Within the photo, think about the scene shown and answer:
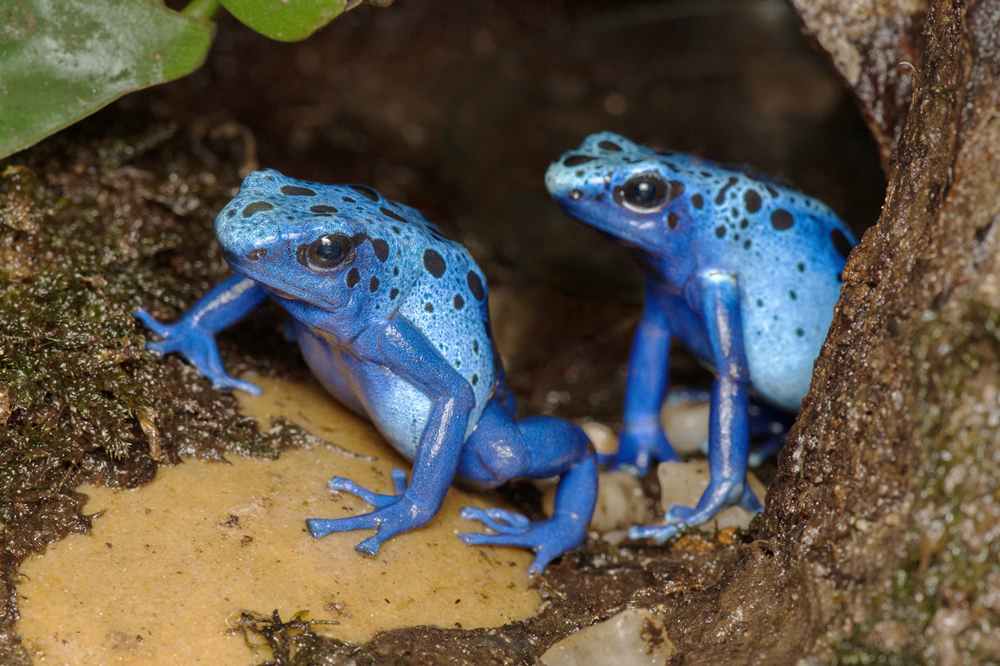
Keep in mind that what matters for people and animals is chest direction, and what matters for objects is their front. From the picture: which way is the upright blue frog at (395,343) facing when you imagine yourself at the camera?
facing the viewer and to the left of the viewer

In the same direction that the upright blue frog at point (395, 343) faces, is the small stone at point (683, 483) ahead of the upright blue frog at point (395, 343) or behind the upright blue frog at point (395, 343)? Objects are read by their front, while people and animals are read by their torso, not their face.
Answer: behind

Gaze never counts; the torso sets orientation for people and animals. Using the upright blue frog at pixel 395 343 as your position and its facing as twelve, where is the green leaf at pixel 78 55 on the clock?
The green leaf is roughly at 2 o'clock from the upright blue frog.

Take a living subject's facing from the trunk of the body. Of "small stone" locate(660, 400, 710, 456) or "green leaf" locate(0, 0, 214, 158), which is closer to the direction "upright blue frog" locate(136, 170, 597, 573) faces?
the green leaf

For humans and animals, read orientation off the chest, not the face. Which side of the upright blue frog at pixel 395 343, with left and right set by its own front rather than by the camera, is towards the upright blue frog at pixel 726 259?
back

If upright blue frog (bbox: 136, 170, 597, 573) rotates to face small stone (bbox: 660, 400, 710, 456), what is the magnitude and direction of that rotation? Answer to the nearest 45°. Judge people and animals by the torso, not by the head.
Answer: approximately 180°

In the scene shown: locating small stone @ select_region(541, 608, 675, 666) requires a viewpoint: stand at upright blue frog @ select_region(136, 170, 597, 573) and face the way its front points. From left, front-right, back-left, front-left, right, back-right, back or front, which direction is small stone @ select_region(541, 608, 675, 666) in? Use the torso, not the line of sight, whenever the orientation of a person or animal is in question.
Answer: left
